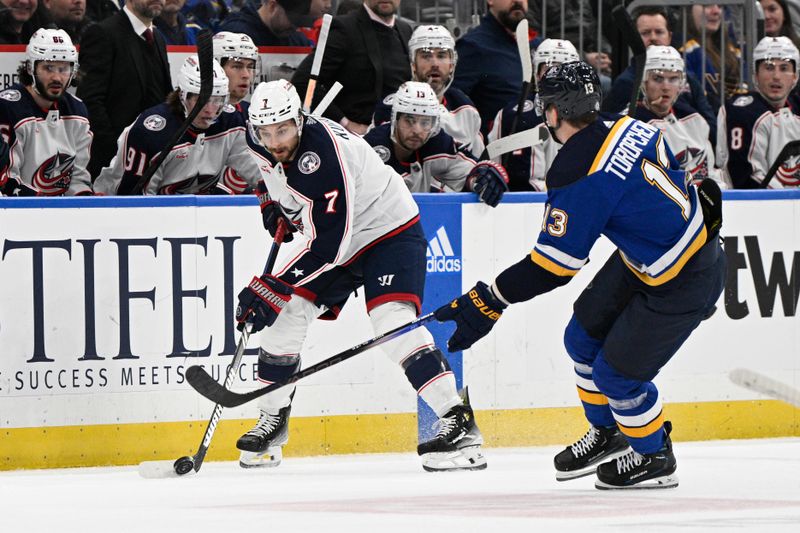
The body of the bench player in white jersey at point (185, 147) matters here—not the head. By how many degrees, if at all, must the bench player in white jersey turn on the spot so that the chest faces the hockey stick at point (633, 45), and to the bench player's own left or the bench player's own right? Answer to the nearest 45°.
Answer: approximately 90° to the bench player's own left

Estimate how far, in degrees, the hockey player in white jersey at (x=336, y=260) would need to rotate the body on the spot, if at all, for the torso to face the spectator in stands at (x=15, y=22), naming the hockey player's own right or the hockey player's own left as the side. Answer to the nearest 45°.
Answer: approximately 90° to the hockey player's own right

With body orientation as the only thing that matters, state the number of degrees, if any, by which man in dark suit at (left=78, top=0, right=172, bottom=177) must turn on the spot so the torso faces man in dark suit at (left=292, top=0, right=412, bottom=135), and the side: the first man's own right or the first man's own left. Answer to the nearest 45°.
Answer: approximately 45° to the first man's own left

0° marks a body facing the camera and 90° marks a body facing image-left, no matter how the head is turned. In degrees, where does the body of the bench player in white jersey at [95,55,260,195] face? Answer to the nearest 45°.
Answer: approximately 0°

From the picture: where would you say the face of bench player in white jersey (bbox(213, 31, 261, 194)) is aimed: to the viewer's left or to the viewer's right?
to the viewer's right

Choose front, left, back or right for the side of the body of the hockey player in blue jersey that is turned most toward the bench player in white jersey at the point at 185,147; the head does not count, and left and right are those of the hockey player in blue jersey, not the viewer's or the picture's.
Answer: front

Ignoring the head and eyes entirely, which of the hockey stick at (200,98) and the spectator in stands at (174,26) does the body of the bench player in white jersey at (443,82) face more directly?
the hockey stick

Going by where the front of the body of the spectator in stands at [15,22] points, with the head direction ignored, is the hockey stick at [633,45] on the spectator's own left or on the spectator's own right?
on the spectator's own left

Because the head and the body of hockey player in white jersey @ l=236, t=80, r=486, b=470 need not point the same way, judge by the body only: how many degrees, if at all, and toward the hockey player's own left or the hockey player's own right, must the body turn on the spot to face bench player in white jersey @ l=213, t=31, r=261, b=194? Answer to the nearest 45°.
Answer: approximately 135° to the hockey player's own right

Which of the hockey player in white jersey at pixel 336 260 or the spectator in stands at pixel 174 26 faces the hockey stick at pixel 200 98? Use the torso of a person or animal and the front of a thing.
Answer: the spectator in stands

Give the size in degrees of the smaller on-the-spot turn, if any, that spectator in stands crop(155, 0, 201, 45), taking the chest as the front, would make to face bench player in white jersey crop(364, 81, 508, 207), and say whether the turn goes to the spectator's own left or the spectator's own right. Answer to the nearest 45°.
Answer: approximately 45° to the spectator's own left

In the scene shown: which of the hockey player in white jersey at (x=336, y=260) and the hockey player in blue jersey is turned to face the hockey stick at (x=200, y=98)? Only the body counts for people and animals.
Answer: the hockey player in blue jersey
